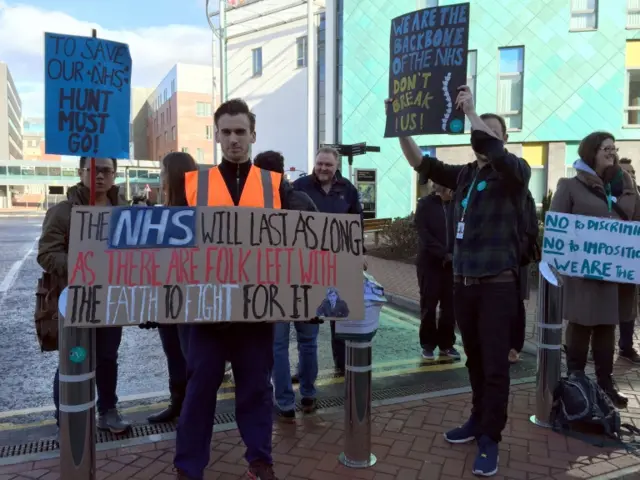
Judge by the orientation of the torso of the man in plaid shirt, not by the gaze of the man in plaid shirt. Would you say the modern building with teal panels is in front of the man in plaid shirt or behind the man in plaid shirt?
behind

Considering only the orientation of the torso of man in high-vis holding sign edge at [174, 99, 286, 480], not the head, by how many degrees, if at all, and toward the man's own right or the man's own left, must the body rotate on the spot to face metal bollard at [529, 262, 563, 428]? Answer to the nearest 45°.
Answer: approximately 90° to the man's own left

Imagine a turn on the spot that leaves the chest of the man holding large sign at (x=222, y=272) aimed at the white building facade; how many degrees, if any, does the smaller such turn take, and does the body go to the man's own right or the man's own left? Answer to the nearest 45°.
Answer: approximately 180°

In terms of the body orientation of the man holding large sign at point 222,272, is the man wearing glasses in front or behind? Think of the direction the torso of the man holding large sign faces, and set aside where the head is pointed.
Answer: behind

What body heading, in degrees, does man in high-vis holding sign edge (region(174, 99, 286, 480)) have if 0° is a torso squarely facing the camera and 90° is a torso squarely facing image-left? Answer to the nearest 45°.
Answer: approximately 0°
